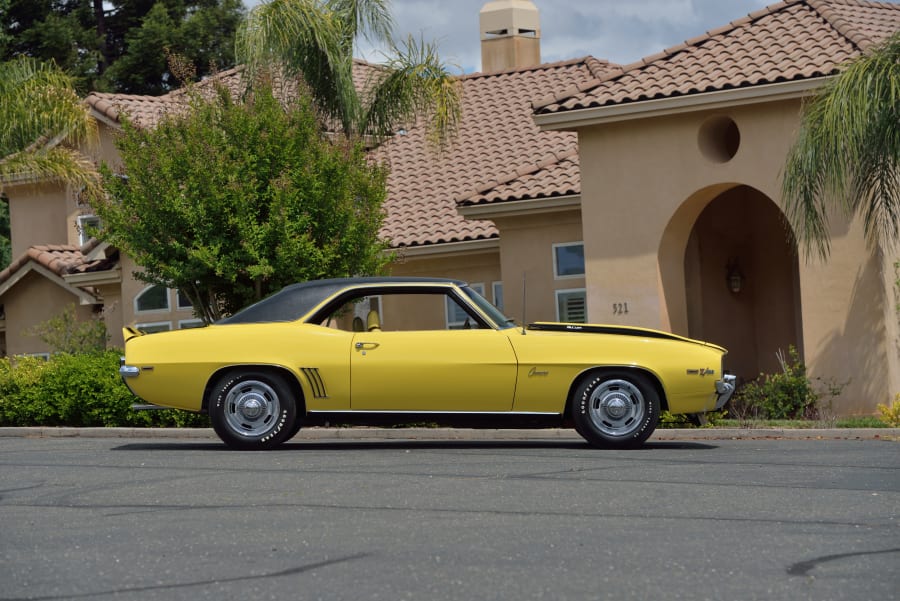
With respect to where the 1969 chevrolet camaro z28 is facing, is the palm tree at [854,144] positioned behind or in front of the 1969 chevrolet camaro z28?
in front

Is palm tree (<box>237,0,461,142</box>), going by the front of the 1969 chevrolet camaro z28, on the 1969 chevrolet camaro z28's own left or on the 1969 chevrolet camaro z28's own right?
on the 1969 chevrolet camaro z28's own left

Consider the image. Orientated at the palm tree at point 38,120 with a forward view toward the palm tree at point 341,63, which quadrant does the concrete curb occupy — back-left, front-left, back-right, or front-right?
front-right

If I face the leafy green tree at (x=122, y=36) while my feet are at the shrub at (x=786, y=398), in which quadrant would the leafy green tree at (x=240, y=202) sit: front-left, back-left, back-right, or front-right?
front-left

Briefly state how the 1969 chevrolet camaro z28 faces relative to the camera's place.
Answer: facing to the right of the viewer

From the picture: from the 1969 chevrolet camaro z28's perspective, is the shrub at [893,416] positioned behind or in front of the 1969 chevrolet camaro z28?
in front

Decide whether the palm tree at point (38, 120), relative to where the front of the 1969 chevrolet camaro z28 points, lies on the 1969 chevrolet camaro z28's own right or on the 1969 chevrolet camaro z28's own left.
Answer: on the 1969 chevrolet camaro z28's own left

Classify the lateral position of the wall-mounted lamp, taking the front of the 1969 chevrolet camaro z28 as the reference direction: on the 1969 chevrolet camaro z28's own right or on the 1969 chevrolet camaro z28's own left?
on the 1969 chevrolet camaro z28's own left

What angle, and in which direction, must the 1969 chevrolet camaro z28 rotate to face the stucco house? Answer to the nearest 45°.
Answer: approximately 45° to its left

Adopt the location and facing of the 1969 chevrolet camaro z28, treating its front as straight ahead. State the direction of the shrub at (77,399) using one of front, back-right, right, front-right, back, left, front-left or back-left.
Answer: back-left
